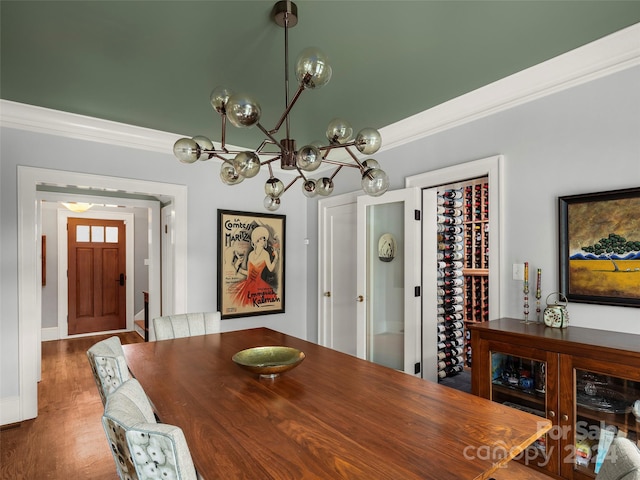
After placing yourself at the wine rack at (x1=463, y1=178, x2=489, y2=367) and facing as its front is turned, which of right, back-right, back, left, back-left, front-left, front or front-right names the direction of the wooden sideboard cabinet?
front-left

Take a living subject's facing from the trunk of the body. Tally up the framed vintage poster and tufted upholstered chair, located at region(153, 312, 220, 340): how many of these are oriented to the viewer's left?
0

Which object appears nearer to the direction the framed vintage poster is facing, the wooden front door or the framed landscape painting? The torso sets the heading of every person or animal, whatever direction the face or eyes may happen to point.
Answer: the framed landscape painting

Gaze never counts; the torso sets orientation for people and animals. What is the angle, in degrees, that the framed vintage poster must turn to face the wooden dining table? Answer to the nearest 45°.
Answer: approximately 45° to its right

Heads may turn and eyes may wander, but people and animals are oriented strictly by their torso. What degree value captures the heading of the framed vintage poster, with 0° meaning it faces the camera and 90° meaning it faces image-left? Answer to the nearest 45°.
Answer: approximately 315°

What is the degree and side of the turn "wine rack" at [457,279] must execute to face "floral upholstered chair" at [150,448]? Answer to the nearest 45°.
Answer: approximately 45° to its left

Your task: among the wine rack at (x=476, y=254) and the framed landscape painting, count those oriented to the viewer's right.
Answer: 0

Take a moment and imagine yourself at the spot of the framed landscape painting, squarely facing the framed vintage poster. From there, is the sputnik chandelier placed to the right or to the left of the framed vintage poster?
left

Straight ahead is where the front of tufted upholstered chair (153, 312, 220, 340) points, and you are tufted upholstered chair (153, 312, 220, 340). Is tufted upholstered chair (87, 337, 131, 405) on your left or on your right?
on your right

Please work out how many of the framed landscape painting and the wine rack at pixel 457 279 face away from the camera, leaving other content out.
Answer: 0

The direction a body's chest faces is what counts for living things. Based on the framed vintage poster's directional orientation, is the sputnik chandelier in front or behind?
in front
